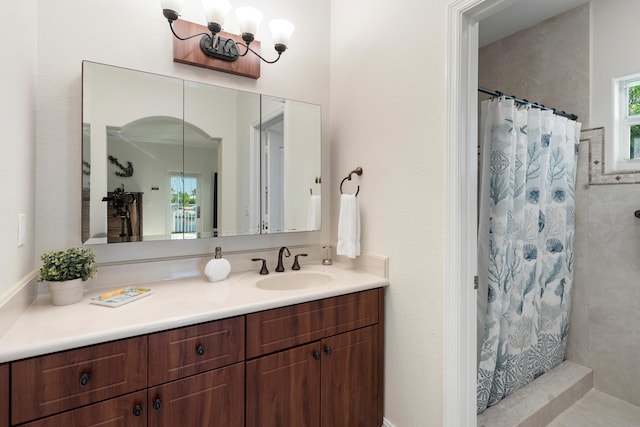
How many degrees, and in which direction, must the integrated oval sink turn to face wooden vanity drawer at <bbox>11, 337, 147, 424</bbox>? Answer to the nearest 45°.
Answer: approximately 90° to its right

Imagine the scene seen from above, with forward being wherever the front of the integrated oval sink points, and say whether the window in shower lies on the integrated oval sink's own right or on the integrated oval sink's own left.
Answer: on the integrated oval sink's own left

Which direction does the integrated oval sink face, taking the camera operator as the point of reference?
facing the viewer and to the right of the viewer

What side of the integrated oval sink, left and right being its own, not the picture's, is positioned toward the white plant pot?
right

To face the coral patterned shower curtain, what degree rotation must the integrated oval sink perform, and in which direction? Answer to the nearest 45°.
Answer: approximately 45° to its left

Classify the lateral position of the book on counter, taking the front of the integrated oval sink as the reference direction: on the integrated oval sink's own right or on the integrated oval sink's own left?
on the integrated oval sink's own right

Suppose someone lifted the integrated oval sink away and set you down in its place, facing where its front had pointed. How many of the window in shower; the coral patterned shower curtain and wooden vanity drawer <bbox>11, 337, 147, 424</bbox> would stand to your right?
1
